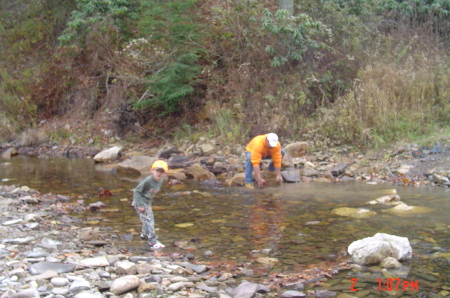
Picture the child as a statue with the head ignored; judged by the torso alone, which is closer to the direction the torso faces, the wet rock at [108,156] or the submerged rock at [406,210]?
the submerged rock

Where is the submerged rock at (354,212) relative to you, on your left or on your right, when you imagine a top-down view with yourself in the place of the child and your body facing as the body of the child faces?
on your left

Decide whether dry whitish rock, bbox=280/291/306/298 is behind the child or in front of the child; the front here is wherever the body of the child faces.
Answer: in front

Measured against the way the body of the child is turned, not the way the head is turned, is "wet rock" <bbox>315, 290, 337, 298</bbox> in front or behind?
in front

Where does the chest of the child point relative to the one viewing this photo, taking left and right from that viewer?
facing the viewer and to the right of the viewer

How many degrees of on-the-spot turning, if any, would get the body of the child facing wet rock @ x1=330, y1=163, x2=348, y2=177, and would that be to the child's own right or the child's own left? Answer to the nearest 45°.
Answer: approximately 90° to the child's own left

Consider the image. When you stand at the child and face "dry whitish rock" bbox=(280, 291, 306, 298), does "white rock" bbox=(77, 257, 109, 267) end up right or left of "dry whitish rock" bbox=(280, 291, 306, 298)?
right

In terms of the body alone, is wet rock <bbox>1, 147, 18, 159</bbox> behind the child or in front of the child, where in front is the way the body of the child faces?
behind

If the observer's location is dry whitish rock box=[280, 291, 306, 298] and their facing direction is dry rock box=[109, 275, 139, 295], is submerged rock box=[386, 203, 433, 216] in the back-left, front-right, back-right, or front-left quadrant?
back-right

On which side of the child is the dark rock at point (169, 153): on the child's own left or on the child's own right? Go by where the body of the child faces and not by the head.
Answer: on the child's own left
